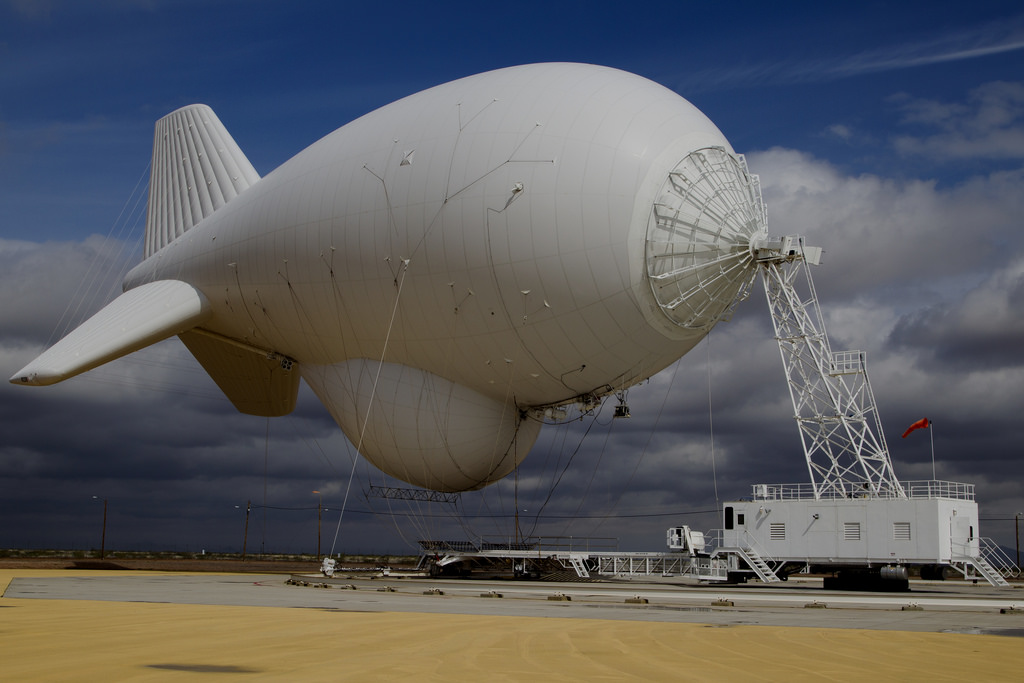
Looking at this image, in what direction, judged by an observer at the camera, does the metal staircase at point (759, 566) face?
facing the viewer and to the right of the viewer
